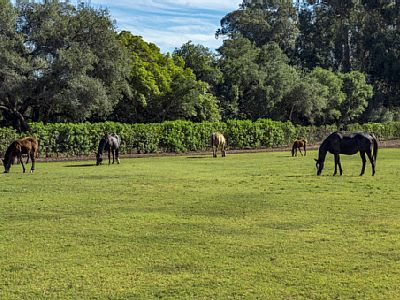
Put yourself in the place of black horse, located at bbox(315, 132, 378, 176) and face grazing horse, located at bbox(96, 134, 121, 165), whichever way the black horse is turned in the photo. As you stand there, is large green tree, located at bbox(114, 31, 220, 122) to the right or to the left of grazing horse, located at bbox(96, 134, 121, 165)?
right

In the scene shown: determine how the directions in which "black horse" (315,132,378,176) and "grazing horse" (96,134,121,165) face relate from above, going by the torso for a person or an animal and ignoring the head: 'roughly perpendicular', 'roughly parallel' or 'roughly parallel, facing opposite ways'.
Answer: roughly perpendicular

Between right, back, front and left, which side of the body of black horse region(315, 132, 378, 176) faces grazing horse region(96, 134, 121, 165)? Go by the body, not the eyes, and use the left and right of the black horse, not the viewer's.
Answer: front

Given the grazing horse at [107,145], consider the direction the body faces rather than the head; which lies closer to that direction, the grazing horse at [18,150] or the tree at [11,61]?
the grazing horse

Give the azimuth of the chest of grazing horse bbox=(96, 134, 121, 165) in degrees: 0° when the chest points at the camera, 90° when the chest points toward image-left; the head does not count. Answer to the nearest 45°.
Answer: approximately 45°

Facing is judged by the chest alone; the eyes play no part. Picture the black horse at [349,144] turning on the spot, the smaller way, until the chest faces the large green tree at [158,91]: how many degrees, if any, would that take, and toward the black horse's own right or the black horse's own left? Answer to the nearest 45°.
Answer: approximately 45° to the black horse's own right

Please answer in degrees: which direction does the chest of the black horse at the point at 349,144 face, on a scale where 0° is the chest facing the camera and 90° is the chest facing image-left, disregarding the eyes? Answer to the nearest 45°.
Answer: approximately 90°

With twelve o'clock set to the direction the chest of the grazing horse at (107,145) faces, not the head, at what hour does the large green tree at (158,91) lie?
The large green tree is roughly at 5 o'clock from the grazing horse.

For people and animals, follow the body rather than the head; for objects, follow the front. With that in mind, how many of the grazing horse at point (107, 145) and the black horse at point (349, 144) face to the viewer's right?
0

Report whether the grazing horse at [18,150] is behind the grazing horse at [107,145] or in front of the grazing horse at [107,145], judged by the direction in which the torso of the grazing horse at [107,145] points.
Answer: in front
